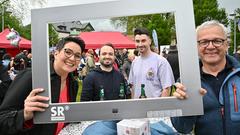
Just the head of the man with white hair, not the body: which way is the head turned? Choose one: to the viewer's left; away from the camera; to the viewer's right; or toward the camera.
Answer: toward the camera

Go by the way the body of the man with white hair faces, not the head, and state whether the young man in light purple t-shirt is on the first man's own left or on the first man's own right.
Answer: on the first man's own right

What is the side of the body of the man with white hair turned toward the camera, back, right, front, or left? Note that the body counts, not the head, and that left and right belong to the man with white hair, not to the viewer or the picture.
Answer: front

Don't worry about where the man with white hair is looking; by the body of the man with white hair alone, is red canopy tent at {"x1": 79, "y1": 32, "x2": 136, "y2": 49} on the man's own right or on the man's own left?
on the man's own right
